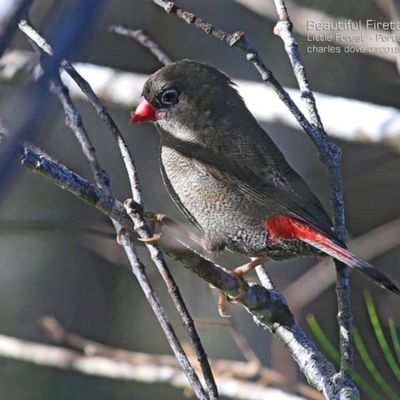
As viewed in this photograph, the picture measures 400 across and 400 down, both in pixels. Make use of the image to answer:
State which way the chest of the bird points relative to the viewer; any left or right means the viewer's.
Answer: facing to the left of the viewer
